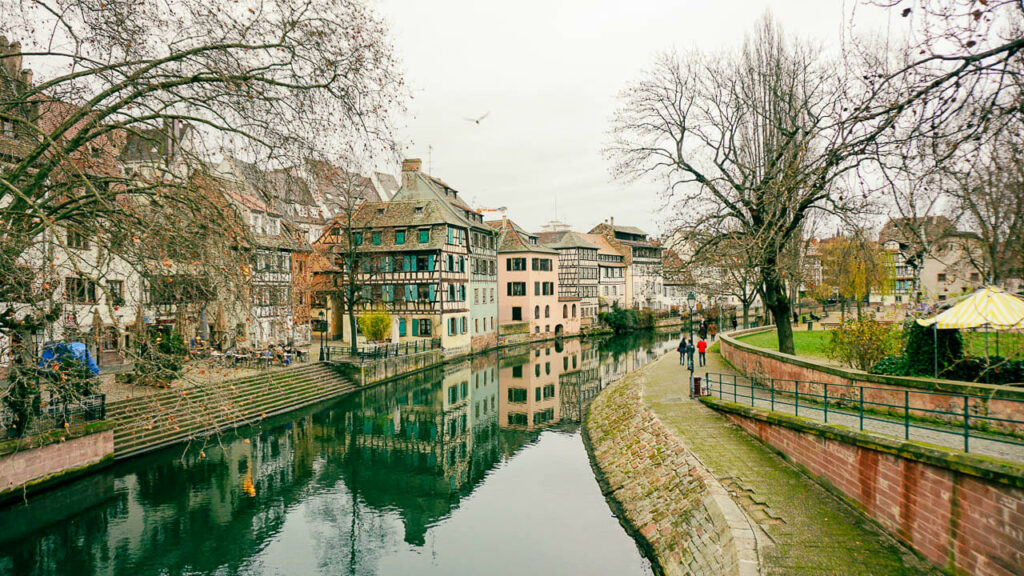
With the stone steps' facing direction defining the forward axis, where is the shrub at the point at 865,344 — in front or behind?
in front

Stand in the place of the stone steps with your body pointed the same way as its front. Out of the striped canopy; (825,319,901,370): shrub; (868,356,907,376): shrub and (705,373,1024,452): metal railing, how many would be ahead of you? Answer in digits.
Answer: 4

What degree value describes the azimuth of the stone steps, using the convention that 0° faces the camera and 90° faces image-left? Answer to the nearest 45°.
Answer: approximately 315°

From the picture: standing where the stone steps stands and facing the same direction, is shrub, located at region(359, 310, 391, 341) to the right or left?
on its left

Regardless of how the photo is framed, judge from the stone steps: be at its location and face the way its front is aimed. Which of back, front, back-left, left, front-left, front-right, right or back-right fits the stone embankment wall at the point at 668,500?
front

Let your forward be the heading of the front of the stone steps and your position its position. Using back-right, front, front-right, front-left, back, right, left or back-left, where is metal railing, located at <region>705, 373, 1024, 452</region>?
front

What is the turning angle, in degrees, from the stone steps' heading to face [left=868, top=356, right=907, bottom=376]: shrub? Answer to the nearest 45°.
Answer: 0° — it already faces it

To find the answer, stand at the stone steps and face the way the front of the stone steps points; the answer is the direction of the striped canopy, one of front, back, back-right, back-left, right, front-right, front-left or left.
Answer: front

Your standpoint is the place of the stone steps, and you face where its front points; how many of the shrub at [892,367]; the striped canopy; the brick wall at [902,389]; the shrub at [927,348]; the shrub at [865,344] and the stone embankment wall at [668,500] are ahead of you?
6

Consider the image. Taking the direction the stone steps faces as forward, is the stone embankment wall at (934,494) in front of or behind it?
in front

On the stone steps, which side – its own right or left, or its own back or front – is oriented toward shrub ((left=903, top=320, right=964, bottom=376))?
front

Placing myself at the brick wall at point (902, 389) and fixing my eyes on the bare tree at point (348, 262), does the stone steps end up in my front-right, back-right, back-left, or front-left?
front-left

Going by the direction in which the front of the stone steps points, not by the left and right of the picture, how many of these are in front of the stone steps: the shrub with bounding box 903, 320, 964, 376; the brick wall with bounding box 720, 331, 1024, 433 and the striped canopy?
3
